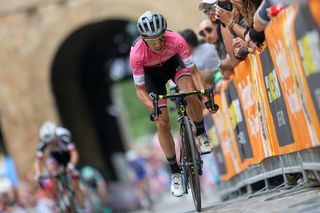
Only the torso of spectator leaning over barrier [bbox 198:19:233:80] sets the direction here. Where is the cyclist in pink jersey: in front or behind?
in front

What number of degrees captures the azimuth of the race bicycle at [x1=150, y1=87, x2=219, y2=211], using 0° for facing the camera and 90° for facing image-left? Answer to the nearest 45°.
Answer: approximately 0°

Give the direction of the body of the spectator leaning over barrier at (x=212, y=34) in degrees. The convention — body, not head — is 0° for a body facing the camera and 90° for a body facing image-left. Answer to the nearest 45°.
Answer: approximately 45°

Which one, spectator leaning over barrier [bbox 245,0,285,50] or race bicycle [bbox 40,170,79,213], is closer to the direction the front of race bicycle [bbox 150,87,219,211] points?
the spectator leaning over barrier

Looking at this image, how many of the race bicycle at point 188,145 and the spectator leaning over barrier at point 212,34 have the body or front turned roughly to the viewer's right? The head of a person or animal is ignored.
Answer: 0
